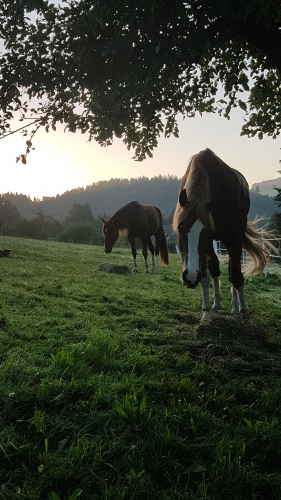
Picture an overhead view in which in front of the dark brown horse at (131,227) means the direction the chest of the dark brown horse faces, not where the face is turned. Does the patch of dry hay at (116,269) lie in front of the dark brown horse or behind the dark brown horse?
in front

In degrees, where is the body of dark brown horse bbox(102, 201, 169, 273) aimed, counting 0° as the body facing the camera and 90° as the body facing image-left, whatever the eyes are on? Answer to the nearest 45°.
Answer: approximately 45°

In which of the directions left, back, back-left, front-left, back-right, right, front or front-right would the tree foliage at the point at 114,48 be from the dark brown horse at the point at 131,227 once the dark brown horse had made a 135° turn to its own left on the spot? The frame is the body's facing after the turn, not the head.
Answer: right
